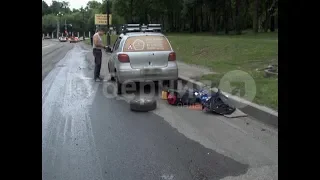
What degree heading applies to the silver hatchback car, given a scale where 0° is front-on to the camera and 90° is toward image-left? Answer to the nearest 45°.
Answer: approximately 180°

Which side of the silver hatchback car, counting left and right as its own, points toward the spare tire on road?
back
